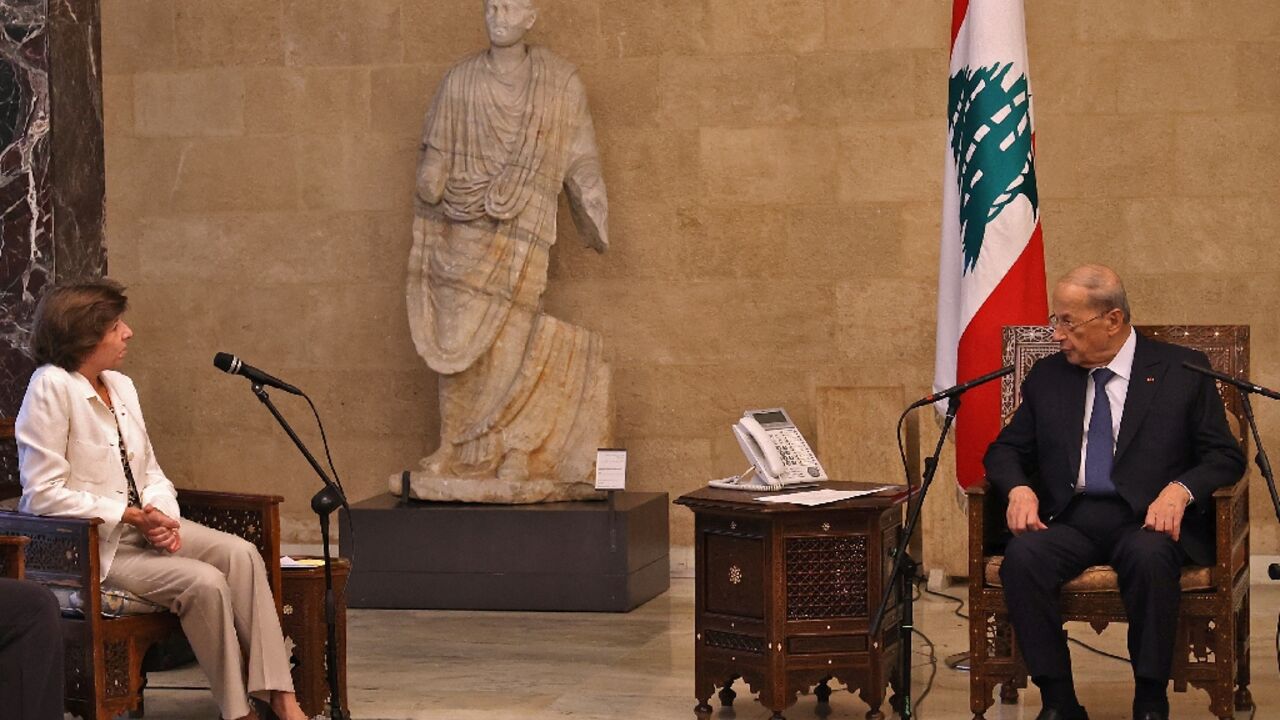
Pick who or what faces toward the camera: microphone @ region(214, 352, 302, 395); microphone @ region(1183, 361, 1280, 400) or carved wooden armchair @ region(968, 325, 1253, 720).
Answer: the carved wooden armchair

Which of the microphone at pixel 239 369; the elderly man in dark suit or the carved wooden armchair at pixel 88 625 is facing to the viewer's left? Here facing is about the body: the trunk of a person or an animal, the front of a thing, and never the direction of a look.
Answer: the microphone

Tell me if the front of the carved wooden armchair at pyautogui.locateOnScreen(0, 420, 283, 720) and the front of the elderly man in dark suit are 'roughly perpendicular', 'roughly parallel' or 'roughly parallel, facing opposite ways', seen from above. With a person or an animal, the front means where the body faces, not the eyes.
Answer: roughly perpendicular

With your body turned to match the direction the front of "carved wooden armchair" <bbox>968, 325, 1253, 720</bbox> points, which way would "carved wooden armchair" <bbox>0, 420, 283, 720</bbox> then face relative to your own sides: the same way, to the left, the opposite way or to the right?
to the left

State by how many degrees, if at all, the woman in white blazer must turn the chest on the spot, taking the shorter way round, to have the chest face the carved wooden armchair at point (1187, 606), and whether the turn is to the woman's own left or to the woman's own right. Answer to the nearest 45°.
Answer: approximately 45° to the woman's own left

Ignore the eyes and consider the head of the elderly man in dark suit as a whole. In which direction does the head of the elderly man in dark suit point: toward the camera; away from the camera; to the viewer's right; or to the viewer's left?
to the viewer's left

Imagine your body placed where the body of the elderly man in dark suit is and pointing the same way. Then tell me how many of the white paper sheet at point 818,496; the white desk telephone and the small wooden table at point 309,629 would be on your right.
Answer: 3

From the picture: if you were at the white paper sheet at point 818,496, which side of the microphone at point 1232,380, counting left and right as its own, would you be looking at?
front

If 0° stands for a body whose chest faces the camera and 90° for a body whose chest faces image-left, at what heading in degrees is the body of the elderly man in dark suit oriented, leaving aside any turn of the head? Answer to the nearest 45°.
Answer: approximately 0°

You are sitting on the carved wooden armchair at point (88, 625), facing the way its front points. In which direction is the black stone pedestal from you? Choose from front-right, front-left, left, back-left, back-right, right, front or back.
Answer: left

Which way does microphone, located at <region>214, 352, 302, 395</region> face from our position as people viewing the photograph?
facing to the left of the viewer

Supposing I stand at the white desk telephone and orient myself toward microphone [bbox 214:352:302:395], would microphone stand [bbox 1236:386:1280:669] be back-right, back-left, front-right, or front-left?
back-left

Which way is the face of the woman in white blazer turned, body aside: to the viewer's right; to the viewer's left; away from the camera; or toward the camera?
to the viewer's right
